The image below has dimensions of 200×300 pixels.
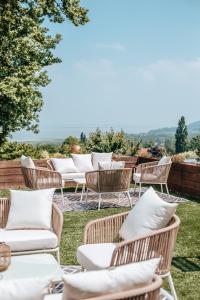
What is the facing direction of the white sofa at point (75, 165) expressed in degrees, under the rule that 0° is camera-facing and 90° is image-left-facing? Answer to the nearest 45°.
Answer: approximately 315°

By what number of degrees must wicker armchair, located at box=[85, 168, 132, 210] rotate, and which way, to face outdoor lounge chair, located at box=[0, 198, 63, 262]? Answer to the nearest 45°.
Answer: approximately 135° to its left

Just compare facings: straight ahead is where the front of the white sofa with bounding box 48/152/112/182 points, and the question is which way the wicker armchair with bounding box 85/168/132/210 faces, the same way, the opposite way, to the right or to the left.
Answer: the opposite way

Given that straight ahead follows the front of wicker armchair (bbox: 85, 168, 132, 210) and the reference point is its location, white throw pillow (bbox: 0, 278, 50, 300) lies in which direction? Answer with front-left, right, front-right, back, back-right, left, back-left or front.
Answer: back-left

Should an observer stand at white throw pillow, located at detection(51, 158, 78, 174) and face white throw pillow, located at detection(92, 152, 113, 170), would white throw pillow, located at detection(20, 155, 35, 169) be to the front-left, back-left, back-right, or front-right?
back-right

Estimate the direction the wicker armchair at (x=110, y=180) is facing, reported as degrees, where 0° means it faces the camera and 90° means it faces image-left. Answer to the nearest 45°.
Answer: approximately 135°
